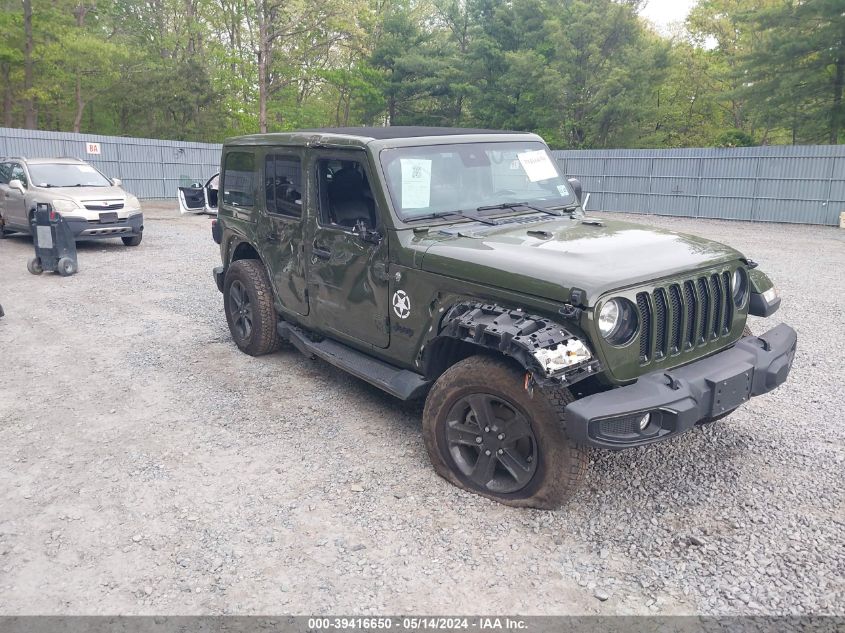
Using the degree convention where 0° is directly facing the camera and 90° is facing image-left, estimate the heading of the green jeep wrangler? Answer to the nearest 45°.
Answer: approximately 315°

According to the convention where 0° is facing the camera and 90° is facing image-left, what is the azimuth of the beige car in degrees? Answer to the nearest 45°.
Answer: approximately 315°

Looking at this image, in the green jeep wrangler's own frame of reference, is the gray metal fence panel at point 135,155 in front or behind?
behind

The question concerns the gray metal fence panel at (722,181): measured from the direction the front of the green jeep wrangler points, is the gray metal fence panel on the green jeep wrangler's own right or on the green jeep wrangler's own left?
on the green jeep wrangler's own left

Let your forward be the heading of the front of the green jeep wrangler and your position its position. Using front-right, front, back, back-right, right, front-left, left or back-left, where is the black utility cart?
back

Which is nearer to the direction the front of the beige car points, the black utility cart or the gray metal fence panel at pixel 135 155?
the black utility cart

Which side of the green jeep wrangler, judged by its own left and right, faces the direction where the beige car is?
back

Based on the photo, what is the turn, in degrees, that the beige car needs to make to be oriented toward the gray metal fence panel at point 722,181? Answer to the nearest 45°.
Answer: approximately 45° to its left

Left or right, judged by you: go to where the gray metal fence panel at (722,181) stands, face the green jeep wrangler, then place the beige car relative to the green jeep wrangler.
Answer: right

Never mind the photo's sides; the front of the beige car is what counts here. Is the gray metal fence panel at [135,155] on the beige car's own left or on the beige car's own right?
on the beige car's own left
